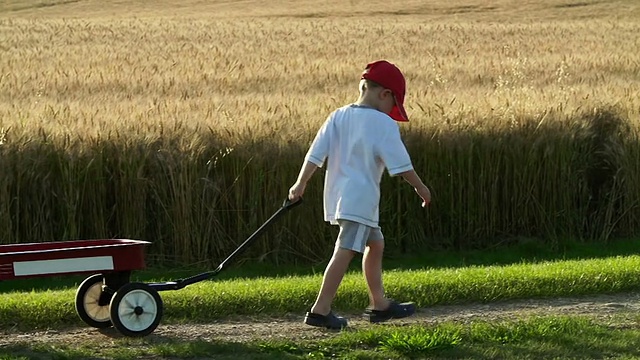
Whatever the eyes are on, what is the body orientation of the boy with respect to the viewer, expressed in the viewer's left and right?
facing away from the viewer and to the right of the viewer
